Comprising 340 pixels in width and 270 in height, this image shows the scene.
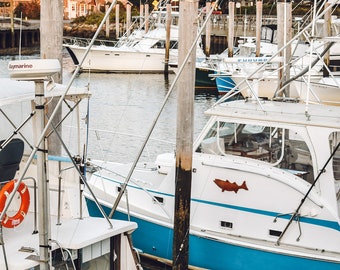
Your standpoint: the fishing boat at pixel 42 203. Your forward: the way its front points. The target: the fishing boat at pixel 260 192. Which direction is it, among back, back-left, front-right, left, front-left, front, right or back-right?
right

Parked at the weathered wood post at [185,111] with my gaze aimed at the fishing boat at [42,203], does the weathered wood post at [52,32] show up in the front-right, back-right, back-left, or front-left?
front-right

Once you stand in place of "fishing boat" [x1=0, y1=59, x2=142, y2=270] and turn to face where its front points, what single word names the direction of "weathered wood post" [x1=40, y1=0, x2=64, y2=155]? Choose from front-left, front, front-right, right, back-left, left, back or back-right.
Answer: front-right

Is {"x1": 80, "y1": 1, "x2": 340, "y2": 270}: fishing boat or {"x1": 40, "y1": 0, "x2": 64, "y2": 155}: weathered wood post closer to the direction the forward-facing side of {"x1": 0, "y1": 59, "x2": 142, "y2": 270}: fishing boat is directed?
the weathered wood post

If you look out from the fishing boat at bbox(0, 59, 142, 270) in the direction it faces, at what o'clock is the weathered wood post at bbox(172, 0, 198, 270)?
The weathered wood post is roughly at 3 o'clock from the fishing boat.

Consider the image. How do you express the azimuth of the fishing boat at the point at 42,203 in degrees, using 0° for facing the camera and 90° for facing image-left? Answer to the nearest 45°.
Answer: approximately 135°
